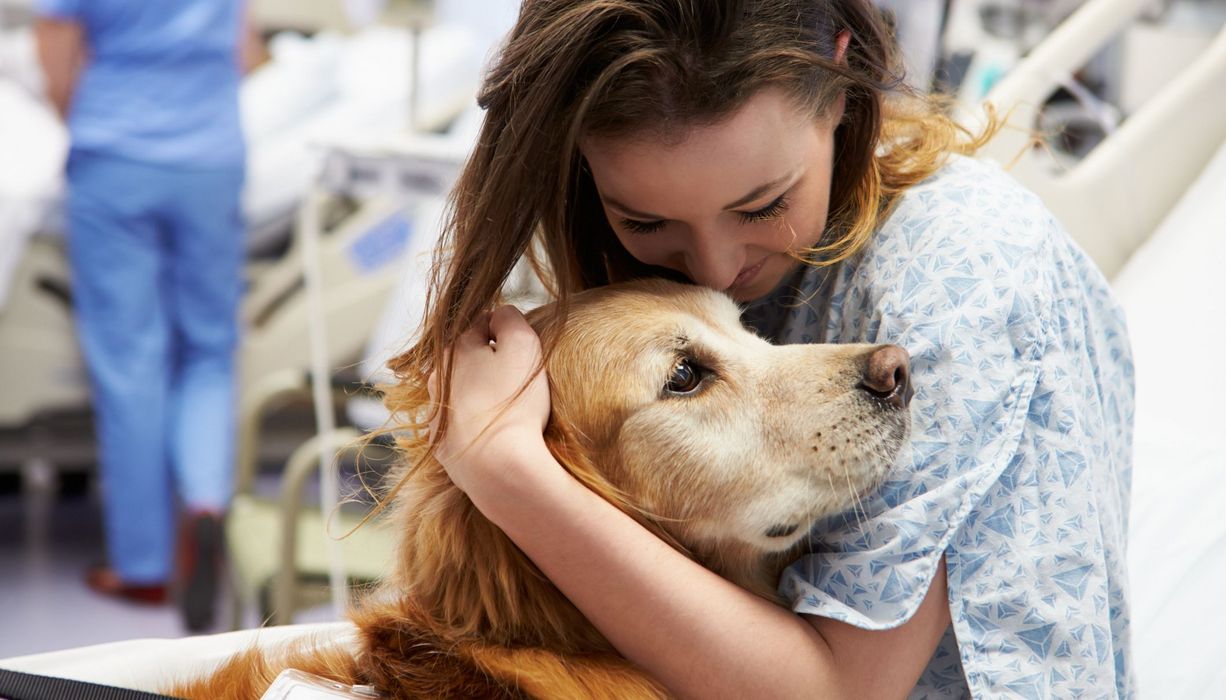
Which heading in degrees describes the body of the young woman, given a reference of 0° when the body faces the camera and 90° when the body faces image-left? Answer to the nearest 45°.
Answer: approximately 45°

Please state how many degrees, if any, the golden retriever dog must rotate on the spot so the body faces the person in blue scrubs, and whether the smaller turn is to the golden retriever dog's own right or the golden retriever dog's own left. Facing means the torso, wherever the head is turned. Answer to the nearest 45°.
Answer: approximately 135° to the golden retriever dog's own left

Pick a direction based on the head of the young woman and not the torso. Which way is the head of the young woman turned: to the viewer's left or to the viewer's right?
to the viewer's left

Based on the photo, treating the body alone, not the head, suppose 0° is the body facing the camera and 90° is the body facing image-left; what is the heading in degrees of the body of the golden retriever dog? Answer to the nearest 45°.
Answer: approximately 270°

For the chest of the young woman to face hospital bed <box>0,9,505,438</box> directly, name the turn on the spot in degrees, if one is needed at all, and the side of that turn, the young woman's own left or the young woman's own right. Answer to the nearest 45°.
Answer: approximately 90° to the young woman's own right

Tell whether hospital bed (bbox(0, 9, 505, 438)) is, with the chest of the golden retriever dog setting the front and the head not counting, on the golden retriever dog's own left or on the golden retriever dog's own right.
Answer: on the golden retriever dog's own left
